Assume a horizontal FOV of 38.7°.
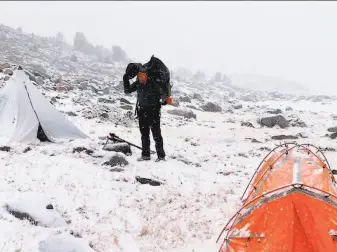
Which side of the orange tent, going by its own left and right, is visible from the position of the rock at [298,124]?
back

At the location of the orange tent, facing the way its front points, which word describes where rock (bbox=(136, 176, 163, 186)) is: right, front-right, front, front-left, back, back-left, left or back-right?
back-right

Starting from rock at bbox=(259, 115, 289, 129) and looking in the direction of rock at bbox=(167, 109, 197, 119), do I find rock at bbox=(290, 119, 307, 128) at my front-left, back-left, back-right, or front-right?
back-right

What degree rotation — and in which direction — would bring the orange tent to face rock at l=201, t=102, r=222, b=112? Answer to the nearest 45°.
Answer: approximately 180°

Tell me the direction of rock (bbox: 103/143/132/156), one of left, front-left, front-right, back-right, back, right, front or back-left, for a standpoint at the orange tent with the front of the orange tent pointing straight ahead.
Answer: back-right

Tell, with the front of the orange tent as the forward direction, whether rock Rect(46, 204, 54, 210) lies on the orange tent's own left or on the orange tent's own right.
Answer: on the orange tent's own right

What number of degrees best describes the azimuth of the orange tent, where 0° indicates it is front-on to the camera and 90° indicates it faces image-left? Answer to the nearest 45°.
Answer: approximately 0°

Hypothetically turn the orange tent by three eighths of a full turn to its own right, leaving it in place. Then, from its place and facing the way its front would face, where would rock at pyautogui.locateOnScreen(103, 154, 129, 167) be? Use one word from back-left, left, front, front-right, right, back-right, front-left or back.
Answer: front

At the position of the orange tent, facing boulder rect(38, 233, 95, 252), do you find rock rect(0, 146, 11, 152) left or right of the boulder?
right

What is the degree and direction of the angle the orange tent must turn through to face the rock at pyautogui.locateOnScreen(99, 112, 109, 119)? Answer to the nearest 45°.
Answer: approximately 135° to its right

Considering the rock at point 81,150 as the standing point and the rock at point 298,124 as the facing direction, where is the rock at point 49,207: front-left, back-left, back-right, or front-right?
back-right

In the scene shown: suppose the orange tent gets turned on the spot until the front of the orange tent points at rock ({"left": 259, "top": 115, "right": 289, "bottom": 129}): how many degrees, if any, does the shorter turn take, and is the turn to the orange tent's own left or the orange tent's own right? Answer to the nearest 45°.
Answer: approximately 180°
